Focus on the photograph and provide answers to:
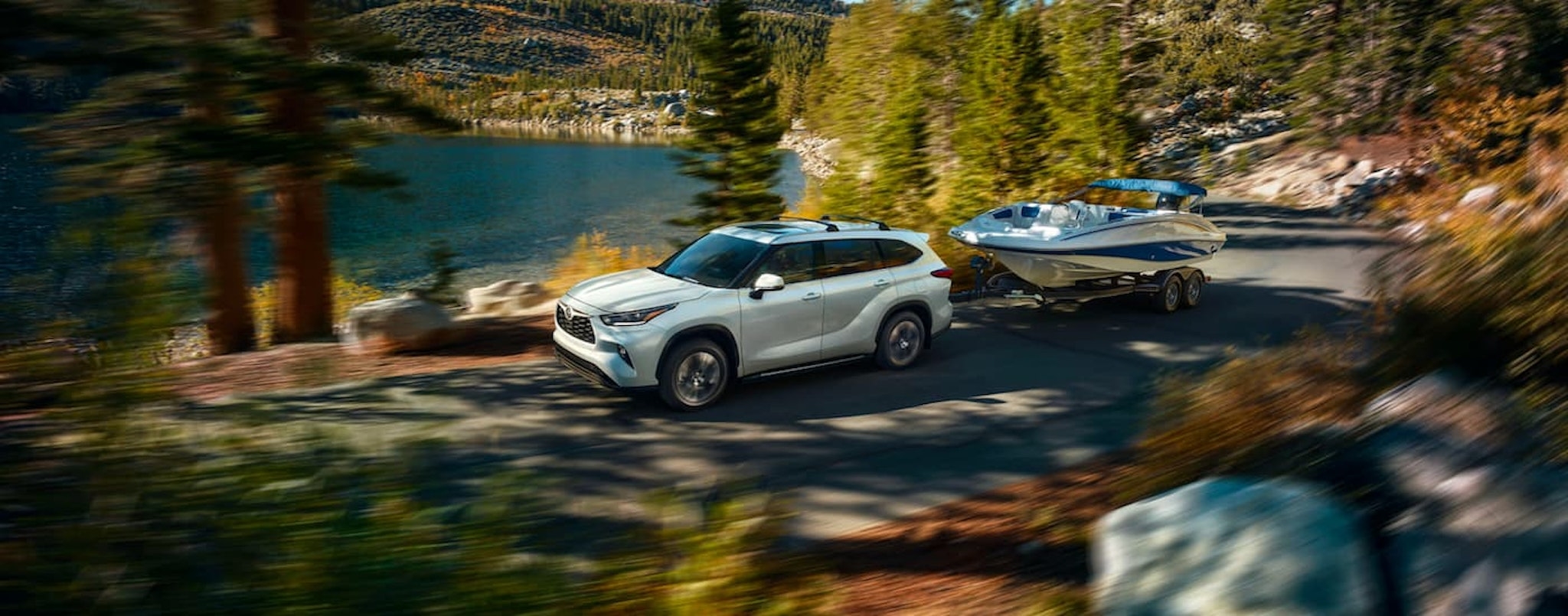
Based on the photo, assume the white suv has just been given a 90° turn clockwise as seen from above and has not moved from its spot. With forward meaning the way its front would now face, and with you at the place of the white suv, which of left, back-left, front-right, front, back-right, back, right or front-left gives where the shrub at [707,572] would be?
back-left

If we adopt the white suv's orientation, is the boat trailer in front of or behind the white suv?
behind

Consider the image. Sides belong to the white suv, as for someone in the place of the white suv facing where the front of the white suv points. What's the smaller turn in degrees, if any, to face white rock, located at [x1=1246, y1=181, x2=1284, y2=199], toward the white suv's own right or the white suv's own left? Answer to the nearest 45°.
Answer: approximately 180°

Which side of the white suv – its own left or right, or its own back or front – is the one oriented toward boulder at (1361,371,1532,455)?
left

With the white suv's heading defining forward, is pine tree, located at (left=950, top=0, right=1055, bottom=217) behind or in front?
behind

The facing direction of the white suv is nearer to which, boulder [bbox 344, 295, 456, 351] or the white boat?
the boulder

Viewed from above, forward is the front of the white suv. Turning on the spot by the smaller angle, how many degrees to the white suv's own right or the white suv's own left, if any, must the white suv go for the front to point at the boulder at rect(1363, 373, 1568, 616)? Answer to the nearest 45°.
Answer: approximately 90° to the white suv's own left

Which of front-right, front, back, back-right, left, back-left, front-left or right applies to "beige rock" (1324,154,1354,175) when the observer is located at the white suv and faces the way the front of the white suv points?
back

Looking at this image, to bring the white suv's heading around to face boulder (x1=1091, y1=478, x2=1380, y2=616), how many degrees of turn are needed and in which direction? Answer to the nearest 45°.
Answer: approximately 45° to its left

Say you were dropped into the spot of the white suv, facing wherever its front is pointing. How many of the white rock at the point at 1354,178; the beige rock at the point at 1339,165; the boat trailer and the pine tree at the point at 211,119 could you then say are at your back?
3

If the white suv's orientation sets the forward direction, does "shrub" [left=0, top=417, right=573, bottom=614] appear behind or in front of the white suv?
in front

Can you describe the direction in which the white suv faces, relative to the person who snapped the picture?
facing the viewer and to the left of the viewer

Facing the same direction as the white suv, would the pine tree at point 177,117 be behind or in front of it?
in front

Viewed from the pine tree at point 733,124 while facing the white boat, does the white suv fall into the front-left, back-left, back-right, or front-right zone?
front-right

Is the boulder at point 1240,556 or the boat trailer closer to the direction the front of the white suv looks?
the boulder

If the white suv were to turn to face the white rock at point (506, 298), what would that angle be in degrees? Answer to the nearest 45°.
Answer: approximately 90° to its right
